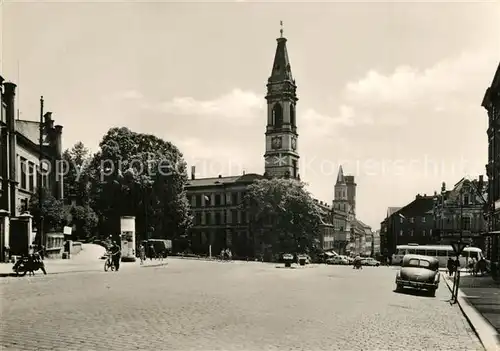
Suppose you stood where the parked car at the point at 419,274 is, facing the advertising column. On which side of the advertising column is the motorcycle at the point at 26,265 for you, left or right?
left

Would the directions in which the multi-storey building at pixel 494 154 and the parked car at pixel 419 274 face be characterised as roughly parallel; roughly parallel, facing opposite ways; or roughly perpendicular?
roughly perpendicular

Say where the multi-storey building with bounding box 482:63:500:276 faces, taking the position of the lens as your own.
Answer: facing to the left of the viewer

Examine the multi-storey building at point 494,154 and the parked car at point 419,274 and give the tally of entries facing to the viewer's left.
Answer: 1

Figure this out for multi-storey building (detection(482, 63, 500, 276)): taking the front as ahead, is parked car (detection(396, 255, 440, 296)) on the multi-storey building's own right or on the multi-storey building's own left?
on the multi-storey building's own left

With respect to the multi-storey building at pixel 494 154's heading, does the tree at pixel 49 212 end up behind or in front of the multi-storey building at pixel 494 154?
in front
